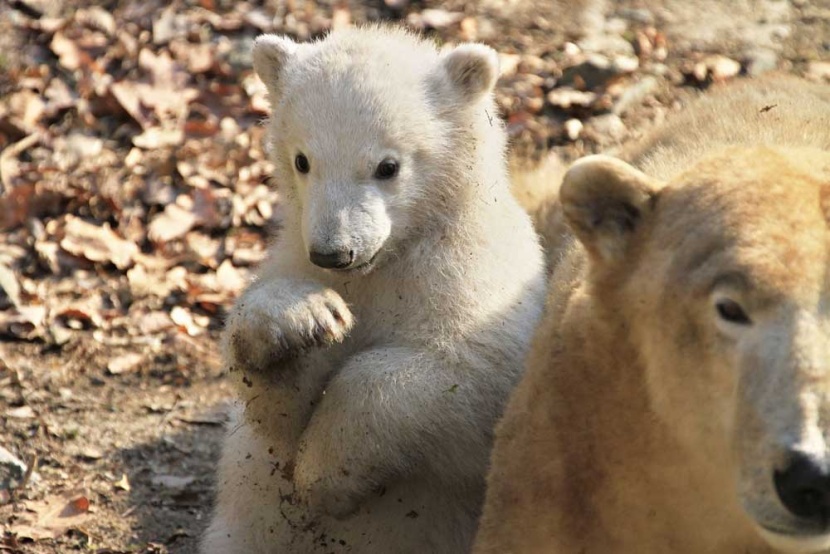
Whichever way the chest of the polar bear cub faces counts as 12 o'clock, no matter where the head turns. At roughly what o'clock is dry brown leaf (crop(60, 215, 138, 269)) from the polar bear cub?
The dry brown leaf is roughly at 3 o'clock from the polar bear cub.

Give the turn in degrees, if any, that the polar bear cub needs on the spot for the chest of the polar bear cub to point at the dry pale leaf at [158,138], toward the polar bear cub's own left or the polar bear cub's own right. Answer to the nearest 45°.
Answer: approximately 90° to the polar bear cub's own right

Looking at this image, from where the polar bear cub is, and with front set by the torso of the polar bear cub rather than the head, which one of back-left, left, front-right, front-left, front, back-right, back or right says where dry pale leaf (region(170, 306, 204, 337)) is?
right

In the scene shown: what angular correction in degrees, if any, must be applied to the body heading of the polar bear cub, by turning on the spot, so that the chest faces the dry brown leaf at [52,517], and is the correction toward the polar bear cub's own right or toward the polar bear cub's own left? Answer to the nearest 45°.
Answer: approximately 45° to the polar bear cub's own right

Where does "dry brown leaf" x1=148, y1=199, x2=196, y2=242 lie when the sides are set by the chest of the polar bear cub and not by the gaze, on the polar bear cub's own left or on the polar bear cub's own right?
on the polar bear cub's own right

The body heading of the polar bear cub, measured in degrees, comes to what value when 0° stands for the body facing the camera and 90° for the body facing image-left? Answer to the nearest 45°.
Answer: approximately 45°

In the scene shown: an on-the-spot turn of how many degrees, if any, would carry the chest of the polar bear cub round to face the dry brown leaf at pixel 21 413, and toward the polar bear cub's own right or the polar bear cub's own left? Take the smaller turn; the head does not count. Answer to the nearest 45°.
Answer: approximately 45° to the polar bear cub's own right

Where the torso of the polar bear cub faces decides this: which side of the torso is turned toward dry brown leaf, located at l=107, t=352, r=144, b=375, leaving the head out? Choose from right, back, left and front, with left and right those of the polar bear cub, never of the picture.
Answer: right

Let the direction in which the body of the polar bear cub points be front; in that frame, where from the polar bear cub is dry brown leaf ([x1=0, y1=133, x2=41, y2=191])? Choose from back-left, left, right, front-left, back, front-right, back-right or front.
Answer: right

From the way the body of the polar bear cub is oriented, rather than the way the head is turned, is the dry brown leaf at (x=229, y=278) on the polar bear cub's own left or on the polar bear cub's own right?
on the polar bear cub's own right

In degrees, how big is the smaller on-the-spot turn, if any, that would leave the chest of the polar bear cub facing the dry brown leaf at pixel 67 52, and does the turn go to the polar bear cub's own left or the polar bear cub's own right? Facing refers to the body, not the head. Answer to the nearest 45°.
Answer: approximately 90° to the polar bear cub's own right

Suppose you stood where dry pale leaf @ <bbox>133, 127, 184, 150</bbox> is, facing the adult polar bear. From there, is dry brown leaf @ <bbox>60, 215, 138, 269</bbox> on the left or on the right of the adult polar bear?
right
